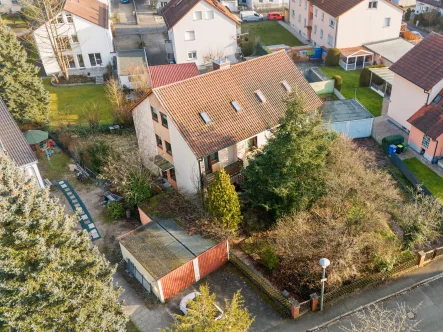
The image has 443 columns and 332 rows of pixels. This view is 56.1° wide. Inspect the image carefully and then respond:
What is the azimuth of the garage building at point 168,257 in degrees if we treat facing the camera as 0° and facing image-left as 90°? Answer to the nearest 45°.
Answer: approximately 315°

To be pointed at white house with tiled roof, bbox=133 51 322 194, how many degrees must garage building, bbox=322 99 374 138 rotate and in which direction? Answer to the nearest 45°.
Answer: approximately 45° to its right

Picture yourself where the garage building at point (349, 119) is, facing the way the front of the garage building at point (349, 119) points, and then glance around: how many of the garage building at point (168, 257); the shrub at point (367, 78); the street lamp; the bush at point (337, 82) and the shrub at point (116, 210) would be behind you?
2

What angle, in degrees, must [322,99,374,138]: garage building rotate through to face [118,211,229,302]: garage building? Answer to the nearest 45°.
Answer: approximately 45° to its right

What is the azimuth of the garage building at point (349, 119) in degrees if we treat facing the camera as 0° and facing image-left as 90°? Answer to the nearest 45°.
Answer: approximately 0°

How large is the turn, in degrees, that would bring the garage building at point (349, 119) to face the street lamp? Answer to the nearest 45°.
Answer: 0° — it already faces it

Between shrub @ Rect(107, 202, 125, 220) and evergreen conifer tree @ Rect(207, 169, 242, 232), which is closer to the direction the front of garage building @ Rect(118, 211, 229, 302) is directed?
the evergreen conifer tree

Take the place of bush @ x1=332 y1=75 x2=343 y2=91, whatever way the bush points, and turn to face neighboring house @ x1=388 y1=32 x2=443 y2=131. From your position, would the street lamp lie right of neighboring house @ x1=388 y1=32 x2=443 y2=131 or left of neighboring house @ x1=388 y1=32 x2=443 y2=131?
right

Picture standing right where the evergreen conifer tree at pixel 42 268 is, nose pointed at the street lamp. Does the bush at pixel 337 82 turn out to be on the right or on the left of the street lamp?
left

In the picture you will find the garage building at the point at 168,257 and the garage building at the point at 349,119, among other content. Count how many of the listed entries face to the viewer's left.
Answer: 0

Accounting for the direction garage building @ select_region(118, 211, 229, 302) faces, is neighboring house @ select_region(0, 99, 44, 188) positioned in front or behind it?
behind

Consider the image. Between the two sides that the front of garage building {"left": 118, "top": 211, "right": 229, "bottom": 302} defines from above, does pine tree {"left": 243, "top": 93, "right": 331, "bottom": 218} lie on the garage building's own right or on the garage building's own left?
on the garage building's own left

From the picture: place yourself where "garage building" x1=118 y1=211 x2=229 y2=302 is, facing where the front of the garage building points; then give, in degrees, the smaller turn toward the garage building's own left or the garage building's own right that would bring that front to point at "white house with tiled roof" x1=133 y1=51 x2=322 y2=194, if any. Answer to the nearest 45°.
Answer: approximately 90° to the garage building's own left

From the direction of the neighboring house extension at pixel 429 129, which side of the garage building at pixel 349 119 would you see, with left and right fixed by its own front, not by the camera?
left

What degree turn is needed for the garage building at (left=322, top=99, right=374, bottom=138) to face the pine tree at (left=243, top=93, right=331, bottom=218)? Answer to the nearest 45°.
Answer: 0° — it already faces it
